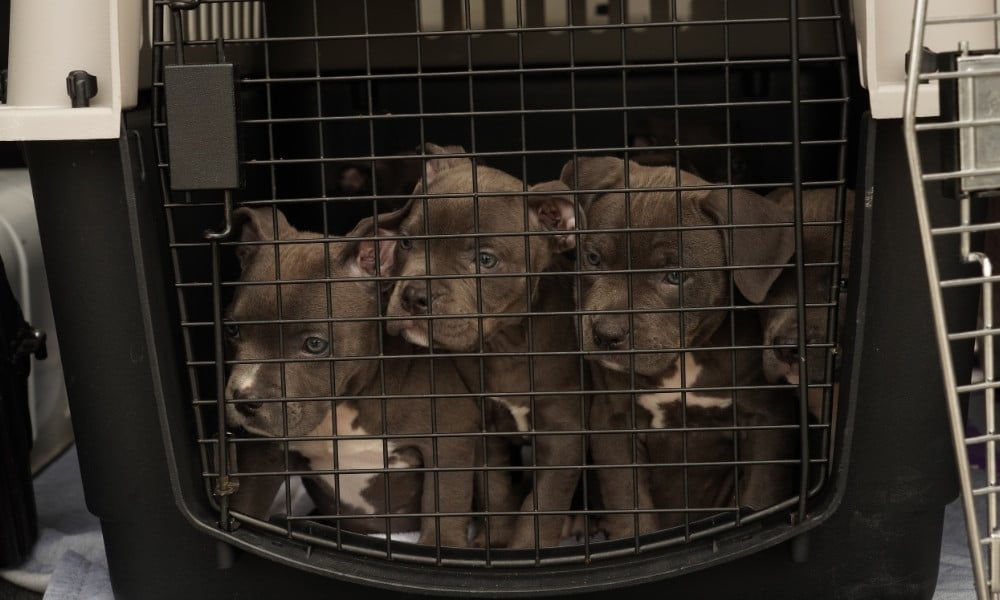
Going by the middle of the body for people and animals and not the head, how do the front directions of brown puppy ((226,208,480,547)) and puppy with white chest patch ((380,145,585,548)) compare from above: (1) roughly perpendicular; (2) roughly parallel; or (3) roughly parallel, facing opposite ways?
roughly parallel

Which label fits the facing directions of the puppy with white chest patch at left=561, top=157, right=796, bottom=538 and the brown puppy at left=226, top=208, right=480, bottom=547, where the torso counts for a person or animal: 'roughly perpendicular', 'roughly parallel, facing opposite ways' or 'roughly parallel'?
roughly parallel

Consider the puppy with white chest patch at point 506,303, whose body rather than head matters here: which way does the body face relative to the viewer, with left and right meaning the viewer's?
facing the viewer and to the left of the viewer

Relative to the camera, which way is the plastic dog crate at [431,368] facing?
toward the camera

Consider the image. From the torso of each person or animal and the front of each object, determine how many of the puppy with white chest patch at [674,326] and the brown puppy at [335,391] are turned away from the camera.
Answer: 0
